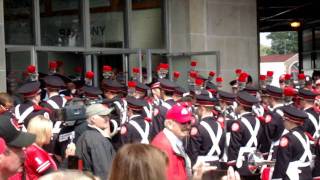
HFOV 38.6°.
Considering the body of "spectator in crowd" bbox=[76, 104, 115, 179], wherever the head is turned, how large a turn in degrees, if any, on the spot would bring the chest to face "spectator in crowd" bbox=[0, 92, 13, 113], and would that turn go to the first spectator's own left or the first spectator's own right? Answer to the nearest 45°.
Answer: approximately 135° to the first spectator's own left

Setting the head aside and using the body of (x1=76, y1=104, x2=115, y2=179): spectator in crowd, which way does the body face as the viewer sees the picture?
to the viewer's right

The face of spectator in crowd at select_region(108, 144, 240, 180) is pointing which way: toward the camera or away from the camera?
away from the camera

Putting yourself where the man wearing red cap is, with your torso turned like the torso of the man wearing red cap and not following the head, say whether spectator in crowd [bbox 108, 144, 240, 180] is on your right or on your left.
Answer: on your right

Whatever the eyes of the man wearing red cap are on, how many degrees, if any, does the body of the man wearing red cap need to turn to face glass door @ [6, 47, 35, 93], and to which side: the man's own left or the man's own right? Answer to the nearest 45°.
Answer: approximately 180°

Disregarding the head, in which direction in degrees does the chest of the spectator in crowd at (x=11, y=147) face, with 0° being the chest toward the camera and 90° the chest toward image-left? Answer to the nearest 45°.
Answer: approximately 270°

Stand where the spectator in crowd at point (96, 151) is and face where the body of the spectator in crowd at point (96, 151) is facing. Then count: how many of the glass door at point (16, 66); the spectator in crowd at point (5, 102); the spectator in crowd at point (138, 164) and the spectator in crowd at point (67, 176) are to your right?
2

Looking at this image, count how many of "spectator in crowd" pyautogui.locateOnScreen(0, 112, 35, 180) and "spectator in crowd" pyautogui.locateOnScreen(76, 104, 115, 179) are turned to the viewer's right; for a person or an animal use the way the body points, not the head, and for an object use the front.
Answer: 2
